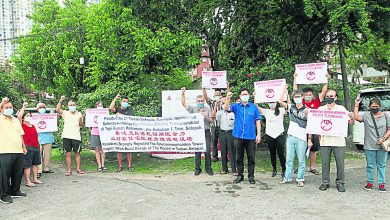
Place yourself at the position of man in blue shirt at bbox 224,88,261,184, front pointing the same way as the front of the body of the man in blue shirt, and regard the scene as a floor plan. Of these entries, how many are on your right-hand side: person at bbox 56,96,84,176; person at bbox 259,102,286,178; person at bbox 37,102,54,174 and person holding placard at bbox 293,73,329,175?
2

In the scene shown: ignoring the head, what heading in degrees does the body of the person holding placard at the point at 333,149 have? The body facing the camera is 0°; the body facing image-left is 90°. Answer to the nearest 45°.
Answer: approximately 0°

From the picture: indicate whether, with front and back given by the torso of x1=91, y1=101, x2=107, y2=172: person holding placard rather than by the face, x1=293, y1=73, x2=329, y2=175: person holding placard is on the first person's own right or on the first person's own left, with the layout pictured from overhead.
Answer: on the first person's own left

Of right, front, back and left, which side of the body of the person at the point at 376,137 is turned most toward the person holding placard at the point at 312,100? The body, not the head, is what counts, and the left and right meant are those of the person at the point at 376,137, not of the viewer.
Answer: right

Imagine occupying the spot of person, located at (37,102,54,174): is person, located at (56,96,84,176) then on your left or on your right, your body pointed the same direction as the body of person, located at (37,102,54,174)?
on your left

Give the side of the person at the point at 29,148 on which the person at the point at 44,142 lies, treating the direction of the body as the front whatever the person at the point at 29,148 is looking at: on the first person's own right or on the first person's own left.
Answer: on the first person's own left

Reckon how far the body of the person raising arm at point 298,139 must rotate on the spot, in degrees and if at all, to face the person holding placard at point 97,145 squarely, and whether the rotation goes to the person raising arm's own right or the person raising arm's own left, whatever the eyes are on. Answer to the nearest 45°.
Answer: approximately 90° to the person raising arm's own right

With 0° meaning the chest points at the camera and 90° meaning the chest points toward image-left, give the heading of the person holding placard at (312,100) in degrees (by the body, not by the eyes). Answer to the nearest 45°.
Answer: approximately 0°
